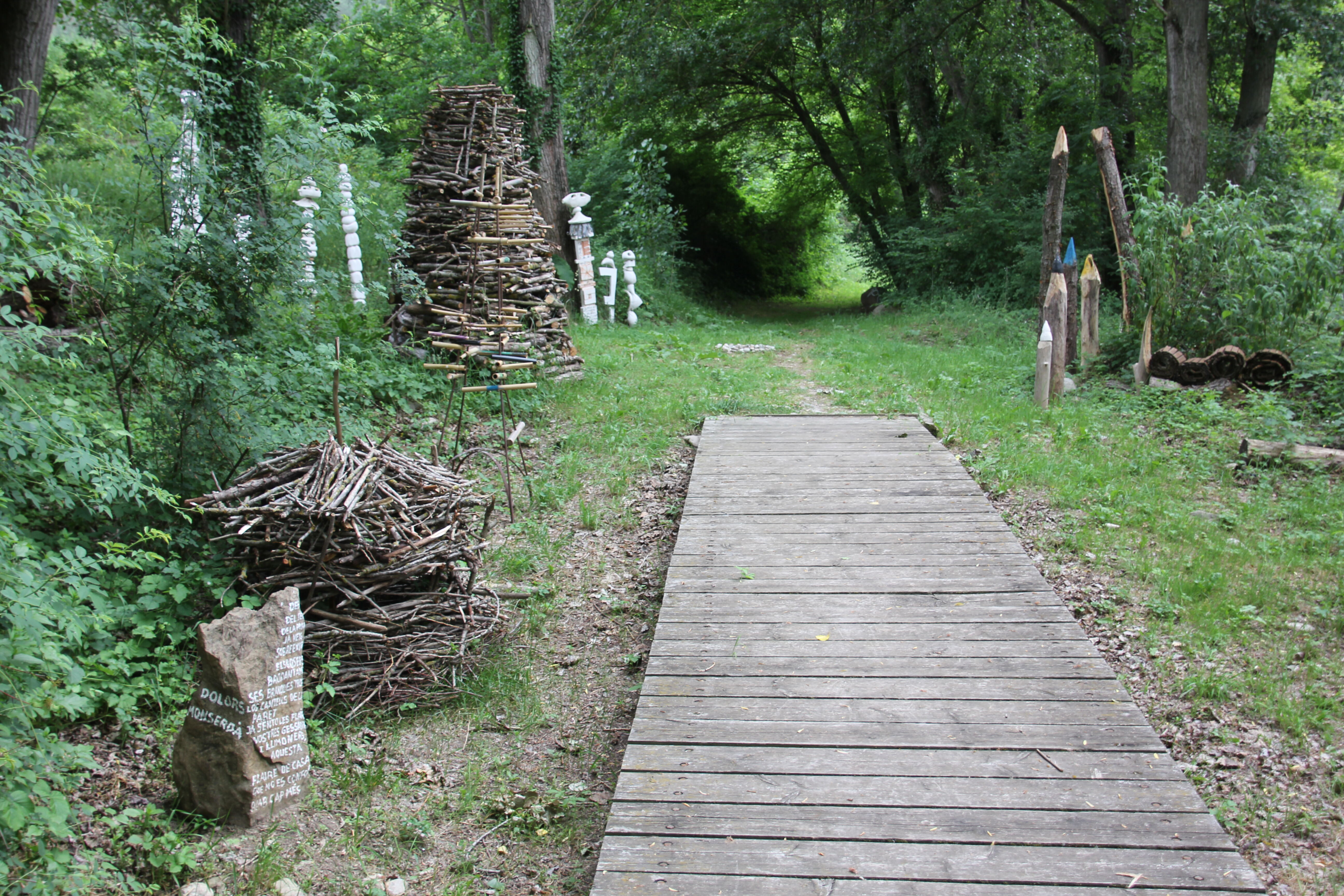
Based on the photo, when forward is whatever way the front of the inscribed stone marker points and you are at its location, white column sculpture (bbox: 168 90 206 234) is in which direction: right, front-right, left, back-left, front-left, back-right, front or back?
back-left

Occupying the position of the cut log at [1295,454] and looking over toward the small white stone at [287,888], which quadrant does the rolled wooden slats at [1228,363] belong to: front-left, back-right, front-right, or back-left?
back-right

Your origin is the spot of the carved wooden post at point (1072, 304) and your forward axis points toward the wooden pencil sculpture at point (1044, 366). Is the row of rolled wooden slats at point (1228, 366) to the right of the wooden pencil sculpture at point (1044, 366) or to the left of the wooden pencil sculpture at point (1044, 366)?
left

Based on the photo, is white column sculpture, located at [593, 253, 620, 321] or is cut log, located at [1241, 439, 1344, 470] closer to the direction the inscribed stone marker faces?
the cut log

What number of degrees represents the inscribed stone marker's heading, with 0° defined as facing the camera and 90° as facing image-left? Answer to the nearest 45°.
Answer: approximately 315°

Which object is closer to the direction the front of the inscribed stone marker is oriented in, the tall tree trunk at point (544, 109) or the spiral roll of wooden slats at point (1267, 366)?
the spiral roll of wooden slats

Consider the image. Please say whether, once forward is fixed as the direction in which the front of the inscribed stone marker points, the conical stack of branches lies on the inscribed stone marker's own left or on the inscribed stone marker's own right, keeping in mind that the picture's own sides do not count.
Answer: on the inscribed stone marker's own left

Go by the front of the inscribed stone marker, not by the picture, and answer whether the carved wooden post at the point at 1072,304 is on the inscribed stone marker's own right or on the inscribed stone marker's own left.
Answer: on the inscribed stone marker's own left
